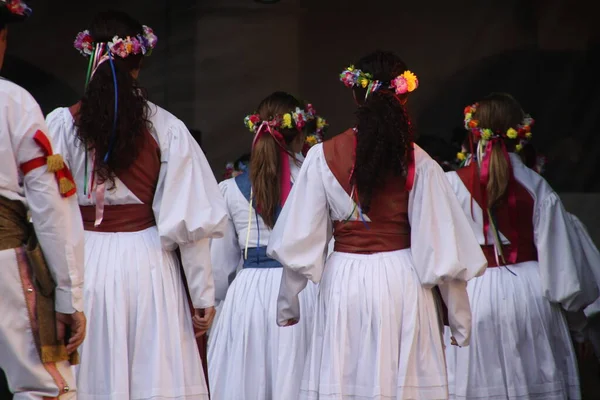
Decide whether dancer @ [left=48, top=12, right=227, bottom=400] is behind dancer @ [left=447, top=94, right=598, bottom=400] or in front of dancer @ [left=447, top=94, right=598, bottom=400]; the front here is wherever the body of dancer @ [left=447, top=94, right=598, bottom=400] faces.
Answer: behind

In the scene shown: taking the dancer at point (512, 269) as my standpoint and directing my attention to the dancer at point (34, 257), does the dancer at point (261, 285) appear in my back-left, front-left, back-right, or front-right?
front-right

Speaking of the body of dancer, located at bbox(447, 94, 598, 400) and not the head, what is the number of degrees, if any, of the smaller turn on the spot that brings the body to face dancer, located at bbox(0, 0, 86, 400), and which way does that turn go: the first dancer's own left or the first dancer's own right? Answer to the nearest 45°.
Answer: approximately 135° to the first dancer's own left

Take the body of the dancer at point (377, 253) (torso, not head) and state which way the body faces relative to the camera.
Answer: away from the camera

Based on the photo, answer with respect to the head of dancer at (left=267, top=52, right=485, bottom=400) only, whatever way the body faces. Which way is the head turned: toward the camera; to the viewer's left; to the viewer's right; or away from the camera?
away from the camera

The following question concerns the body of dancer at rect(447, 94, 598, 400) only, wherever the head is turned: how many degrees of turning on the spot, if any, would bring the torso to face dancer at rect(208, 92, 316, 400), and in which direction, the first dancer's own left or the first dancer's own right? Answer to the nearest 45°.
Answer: approximately 135° to the first dancer's own left

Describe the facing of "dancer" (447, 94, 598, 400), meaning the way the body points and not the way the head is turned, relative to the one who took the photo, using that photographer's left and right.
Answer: facing away from the viewer

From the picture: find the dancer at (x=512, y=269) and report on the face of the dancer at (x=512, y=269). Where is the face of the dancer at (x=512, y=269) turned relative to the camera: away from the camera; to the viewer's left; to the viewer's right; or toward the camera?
away from the camera

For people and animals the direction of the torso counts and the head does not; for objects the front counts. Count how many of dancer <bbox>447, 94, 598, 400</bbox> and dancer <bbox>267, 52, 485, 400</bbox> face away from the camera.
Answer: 2

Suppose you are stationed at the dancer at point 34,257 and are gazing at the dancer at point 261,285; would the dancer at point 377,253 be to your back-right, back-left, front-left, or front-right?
front-right
